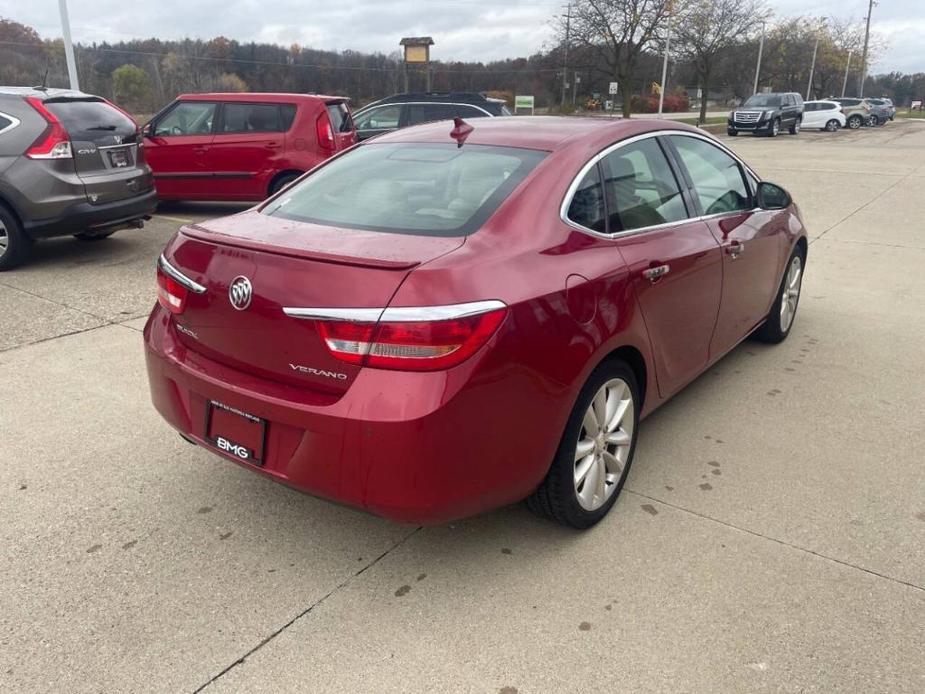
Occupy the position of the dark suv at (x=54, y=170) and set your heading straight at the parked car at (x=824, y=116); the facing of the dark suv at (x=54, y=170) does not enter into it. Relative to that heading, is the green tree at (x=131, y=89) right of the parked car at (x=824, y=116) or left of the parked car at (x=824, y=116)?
left

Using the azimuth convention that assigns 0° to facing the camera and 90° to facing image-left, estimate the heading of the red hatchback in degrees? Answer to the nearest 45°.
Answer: approximately 90°

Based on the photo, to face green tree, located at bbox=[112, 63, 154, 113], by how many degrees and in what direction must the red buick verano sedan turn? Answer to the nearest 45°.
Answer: approximately 90° to its left

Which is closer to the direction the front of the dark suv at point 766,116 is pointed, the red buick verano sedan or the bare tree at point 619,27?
the red buick verano sedan

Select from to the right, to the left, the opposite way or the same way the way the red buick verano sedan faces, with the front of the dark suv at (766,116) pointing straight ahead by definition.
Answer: the opposite way

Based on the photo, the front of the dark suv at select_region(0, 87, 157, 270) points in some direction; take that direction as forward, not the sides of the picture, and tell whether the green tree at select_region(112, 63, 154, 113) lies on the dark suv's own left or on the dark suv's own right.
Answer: on the dark suv's own right

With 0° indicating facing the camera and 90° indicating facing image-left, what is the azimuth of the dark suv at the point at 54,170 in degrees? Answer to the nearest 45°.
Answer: approximately 135°

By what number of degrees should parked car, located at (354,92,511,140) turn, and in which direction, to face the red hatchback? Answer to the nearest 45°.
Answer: approximately 45° to its left

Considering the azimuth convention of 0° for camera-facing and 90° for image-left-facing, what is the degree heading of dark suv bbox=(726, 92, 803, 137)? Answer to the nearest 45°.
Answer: approximately 45°

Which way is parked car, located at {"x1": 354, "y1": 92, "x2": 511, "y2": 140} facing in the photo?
to the viewer's left

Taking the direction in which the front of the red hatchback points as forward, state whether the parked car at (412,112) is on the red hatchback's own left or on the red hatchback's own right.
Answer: on the red hatchback's own right
